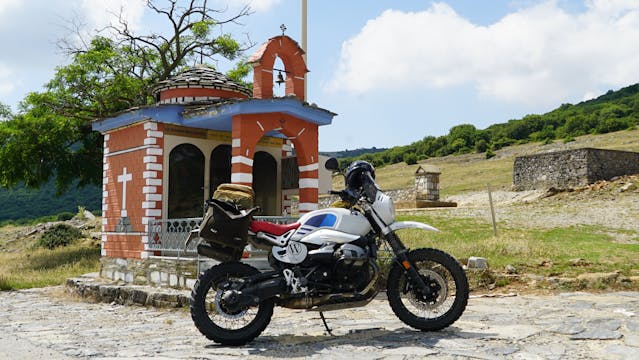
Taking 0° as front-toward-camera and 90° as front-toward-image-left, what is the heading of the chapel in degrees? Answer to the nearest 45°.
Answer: approximately 315°

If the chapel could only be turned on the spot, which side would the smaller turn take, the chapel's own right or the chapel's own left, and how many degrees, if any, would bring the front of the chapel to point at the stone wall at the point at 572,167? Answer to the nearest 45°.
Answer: approximately 90° to the chapel's own left

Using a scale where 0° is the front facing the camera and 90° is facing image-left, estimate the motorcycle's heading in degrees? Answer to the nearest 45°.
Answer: approximately 270°

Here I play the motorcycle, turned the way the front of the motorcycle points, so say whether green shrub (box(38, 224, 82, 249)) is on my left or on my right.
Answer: on my left

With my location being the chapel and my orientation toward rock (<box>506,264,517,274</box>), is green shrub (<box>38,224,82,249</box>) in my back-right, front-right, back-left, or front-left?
back-left
